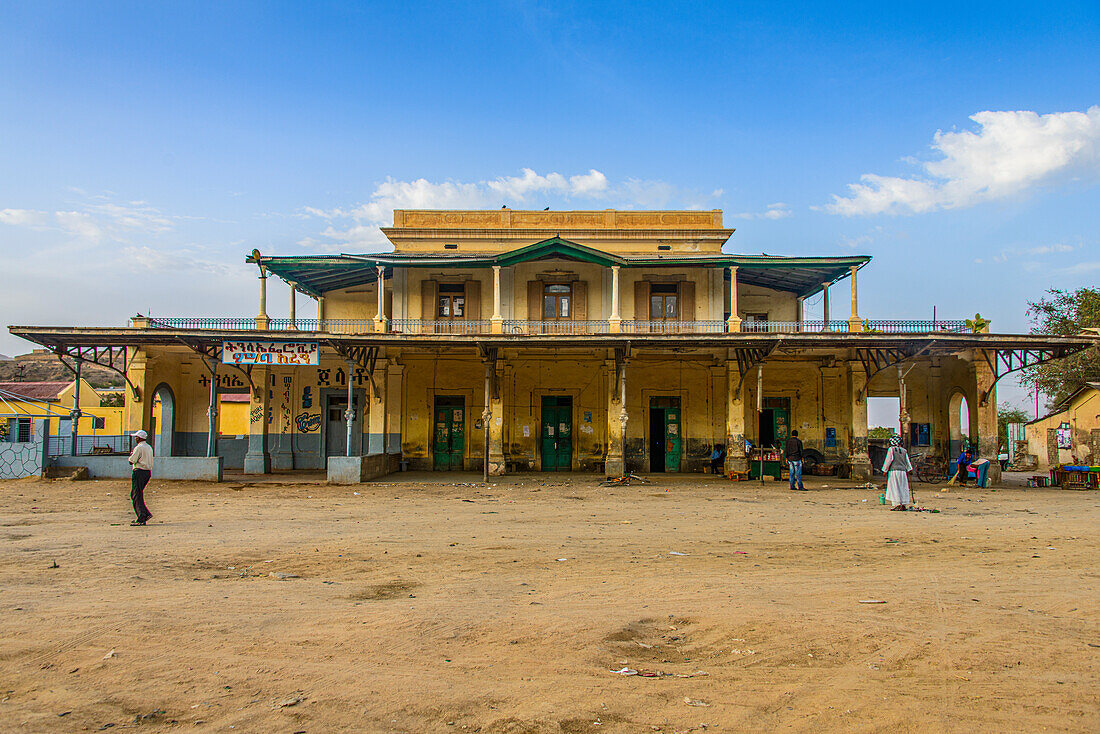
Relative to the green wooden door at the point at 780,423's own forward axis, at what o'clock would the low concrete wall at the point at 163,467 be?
The low concrete wall is roughly at 2 o'clock from the green wooden door.

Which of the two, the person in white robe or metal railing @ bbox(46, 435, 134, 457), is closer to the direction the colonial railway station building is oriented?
the person in white robe

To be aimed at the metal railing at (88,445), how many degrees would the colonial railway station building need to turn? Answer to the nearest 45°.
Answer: approximately 90° to its right

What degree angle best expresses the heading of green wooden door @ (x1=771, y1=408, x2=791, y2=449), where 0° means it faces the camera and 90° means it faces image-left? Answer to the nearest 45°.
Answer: approximately 0°

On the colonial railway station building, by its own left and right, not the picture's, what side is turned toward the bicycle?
left

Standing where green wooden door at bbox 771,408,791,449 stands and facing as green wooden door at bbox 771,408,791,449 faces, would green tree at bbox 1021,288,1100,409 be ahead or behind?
behind

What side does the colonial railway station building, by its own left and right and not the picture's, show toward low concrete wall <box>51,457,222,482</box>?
right

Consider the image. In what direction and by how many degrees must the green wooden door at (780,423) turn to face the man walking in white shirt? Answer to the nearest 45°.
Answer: approximately 45° to its right
